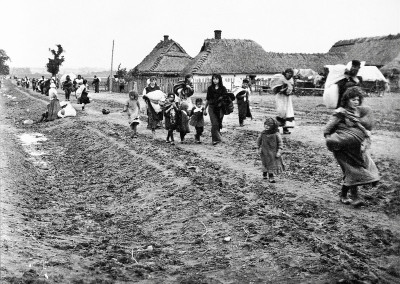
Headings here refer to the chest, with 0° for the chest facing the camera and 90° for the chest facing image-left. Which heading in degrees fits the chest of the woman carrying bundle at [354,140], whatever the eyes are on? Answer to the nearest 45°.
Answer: approximately 315°

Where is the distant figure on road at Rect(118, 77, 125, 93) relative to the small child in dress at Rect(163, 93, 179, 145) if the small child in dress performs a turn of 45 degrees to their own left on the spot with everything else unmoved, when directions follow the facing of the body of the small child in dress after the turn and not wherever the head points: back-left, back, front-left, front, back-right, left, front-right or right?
back-left

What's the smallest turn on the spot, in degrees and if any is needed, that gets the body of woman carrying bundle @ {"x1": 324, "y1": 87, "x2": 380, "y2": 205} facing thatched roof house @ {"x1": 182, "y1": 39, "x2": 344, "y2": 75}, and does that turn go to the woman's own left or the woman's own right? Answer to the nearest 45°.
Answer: approximately 135° to the woman's own right

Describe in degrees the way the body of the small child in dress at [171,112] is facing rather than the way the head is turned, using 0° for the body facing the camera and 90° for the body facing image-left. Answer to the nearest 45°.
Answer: approximately 0°

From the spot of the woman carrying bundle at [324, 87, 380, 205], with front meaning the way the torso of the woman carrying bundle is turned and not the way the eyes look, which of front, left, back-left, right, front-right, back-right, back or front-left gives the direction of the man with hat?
back-left

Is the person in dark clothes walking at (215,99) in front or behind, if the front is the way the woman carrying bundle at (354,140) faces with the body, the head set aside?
behind

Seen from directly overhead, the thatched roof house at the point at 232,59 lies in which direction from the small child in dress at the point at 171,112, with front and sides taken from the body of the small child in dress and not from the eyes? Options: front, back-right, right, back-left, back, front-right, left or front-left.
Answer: back

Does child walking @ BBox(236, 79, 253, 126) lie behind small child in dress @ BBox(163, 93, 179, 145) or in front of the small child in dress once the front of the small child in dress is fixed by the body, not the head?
behind

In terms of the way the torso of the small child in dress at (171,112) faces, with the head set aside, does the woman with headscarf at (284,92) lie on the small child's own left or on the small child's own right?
on the small child's own left

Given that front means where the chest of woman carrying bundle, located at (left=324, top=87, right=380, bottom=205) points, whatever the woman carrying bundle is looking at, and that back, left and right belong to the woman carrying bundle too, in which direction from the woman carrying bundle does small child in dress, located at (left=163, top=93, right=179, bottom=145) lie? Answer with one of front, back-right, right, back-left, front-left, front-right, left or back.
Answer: back

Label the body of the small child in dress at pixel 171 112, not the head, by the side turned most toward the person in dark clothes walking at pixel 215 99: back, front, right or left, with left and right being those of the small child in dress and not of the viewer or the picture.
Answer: left

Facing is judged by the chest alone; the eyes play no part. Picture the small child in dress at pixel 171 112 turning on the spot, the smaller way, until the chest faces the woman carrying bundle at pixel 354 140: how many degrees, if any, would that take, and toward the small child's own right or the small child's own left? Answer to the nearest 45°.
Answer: approximately 45° to the small child's own left

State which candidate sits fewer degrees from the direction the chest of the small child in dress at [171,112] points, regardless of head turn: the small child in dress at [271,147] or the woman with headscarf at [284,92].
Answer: the small child in dress
